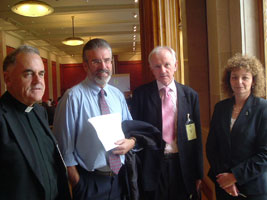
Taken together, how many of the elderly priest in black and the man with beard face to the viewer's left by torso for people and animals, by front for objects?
0

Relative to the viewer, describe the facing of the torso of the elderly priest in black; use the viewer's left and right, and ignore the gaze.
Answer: facing the viewer and to the right of the viewer

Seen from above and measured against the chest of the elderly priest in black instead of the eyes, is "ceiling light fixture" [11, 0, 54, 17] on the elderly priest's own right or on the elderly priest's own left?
on the elderly priest's own left

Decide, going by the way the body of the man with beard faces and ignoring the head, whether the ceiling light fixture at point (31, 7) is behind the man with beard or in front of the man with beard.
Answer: behind
